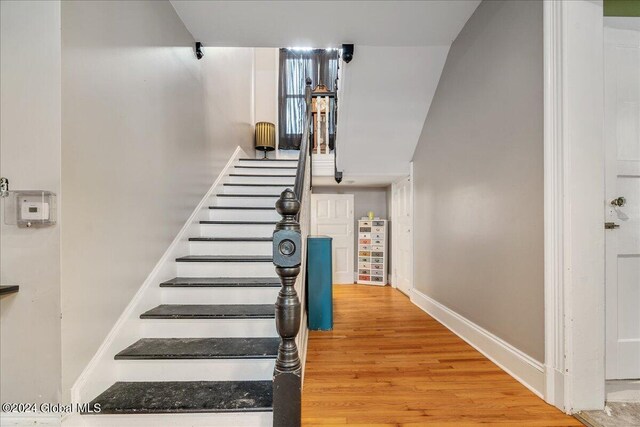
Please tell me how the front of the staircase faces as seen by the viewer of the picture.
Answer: facing the viewer

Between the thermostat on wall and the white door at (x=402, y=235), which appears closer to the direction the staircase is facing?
the thermostat on wall

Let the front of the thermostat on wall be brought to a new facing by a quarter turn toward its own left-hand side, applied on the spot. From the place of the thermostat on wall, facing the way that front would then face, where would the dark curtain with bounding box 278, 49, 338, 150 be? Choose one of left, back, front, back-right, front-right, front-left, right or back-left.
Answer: front-left

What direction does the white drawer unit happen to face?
toward the camera

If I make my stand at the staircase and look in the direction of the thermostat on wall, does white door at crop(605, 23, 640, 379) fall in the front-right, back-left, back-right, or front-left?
back-left

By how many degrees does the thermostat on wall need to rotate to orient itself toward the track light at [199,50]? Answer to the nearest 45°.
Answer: approximately 135° to its left

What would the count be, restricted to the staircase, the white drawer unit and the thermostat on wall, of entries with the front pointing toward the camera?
3

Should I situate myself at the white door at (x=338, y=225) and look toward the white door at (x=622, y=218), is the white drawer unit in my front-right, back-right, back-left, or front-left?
front-left
